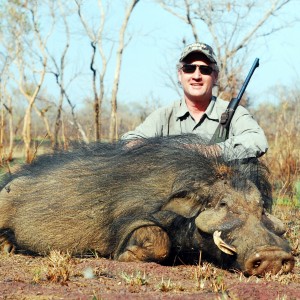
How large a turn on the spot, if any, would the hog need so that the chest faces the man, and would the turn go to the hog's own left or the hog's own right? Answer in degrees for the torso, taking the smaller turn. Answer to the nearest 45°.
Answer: approximately 135° to the hog's own left

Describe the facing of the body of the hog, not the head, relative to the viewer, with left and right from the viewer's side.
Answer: facing the viewer and to the right of the viewer

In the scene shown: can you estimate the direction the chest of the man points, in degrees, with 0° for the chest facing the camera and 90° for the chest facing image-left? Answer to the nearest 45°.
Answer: approximately 0°

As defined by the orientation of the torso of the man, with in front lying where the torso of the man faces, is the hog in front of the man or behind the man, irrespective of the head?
in front

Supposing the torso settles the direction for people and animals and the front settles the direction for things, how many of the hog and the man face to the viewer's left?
0
